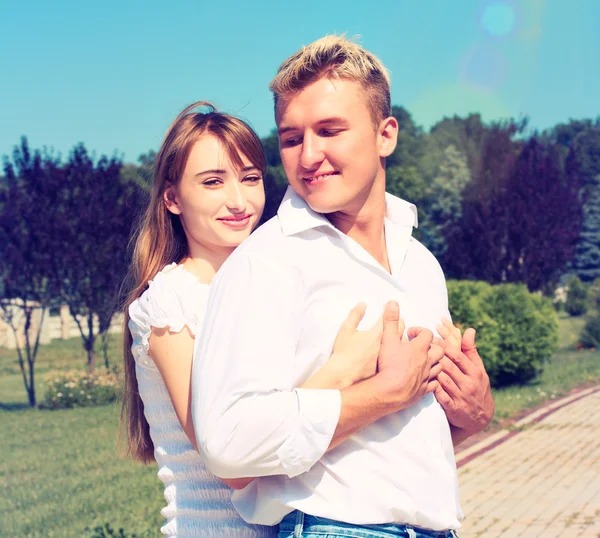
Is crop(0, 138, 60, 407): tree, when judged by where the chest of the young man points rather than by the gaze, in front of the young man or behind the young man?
behind

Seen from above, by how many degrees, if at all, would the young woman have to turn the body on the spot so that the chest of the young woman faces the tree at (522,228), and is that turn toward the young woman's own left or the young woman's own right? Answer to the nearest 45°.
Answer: approximately 90° to the young woman's own left

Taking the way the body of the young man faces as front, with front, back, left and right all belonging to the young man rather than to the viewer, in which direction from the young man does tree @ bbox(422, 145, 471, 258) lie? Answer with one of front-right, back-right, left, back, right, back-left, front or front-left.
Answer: back-left

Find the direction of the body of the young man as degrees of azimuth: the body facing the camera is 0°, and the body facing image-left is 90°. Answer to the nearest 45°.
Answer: approximately 315°

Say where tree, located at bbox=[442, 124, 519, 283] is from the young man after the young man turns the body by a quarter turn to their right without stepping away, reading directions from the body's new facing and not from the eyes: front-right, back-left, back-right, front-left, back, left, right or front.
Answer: back-right

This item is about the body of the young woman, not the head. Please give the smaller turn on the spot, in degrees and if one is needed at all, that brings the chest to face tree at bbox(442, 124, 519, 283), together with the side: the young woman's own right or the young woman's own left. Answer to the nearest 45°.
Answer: approximately 90° to the young woman's own left
